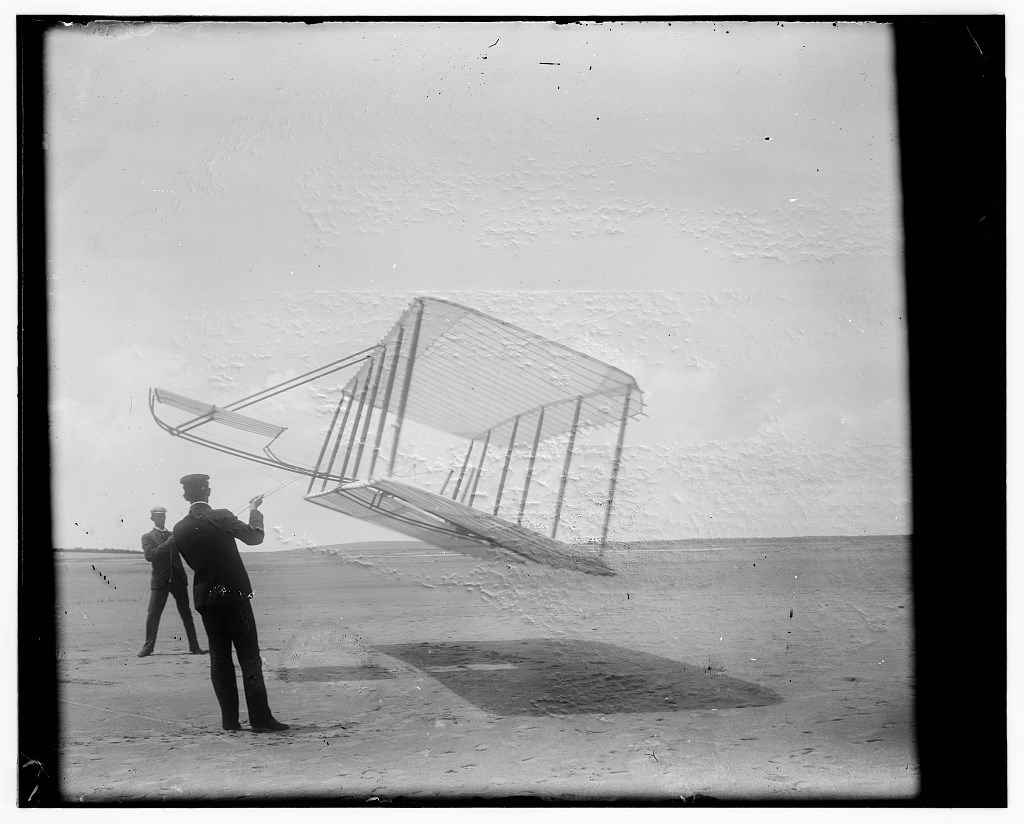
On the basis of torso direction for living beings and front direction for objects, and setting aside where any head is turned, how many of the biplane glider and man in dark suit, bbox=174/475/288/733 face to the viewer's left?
1

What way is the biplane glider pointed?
to the viewer's left

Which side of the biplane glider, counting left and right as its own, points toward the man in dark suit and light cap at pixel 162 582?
front

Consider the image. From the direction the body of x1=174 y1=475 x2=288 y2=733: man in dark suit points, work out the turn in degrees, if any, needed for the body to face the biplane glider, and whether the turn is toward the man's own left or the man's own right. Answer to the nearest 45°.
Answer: approximately 45° to the man's own right

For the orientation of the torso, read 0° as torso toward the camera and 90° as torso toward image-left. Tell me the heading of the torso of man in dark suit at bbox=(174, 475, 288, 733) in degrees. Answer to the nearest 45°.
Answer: approximately 225°
